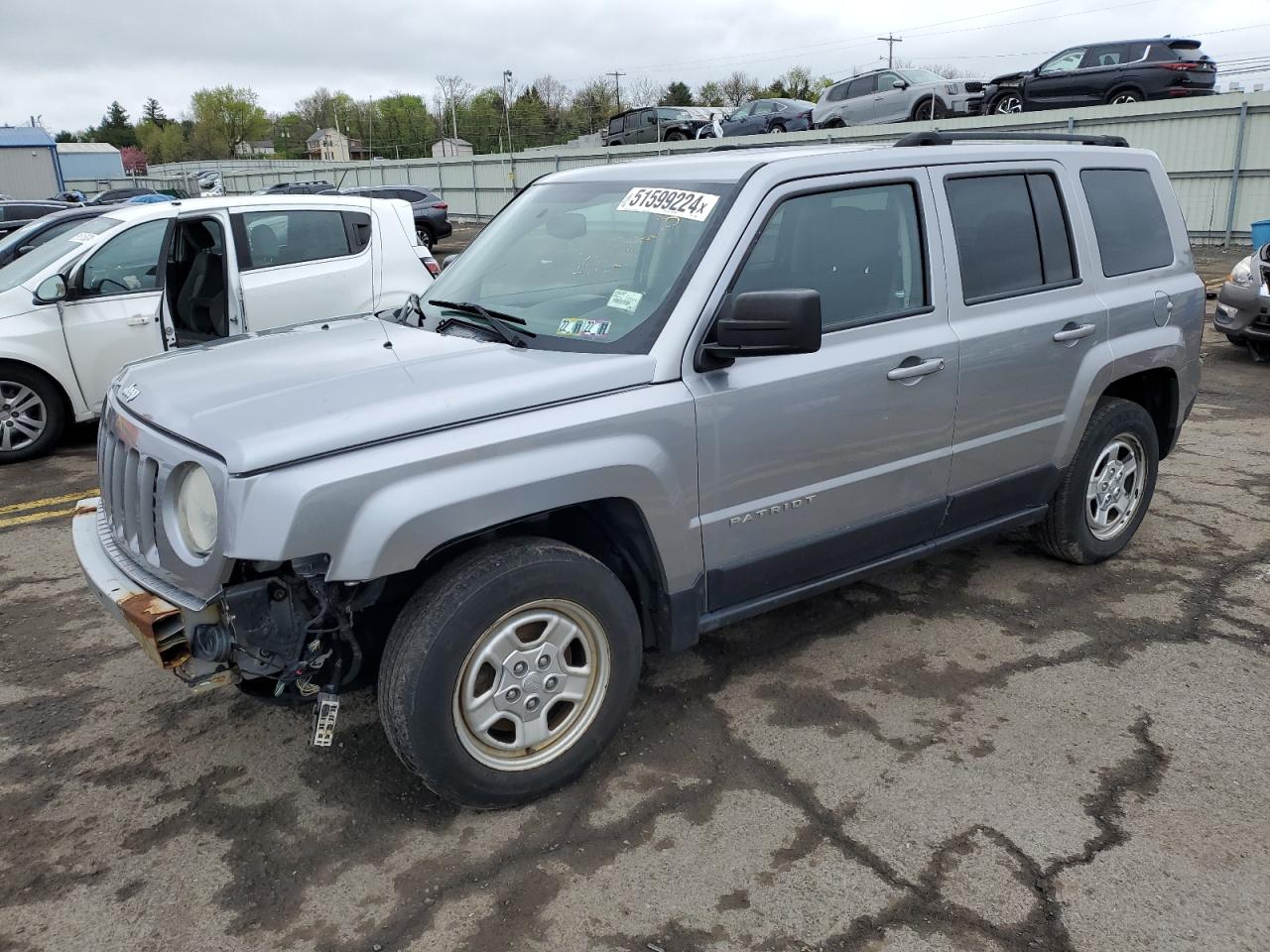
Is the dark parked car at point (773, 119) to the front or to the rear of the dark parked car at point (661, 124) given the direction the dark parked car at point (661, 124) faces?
to the front

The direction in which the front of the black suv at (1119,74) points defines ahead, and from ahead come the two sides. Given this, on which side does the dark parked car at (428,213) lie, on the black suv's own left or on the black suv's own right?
on the black suv's own left

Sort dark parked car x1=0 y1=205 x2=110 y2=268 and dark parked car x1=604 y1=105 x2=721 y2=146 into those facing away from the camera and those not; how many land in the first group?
0

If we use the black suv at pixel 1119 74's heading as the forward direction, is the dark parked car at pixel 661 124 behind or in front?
in front

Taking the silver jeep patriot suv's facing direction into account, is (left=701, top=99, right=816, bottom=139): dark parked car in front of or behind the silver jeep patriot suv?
behind

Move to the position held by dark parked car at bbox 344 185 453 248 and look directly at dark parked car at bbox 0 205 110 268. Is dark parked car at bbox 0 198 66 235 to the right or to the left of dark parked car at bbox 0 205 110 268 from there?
right

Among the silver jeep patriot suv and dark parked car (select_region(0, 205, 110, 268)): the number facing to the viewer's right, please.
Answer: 0

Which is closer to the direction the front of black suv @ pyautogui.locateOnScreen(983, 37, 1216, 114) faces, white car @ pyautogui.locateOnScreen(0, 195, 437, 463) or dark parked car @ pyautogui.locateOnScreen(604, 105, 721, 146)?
the dark parked car

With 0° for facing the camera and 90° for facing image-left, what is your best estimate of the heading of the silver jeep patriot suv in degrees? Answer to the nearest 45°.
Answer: approximately 45°

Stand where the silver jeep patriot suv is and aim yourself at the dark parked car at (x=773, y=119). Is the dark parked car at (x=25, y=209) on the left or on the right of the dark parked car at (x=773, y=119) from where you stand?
left

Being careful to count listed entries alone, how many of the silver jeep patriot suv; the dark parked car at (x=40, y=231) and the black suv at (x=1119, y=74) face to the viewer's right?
0

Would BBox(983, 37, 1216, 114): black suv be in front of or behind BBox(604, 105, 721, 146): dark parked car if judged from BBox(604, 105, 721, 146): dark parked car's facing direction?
in front

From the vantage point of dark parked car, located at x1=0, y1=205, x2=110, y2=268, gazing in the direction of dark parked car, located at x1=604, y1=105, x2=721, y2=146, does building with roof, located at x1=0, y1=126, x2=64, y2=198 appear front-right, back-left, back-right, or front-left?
front-left

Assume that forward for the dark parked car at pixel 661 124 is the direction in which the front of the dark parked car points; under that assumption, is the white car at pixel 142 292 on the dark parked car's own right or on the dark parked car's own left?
on the dark parked car's own right

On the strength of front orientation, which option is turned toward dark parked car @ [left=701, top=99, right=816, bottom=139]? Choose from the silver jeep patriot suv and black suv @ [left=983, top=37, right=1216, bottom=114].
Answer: the black suv

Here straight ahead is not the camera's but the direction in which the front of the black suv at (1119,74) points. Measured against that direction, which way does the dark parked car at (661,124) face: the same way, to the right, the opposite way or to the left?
the opposite way
